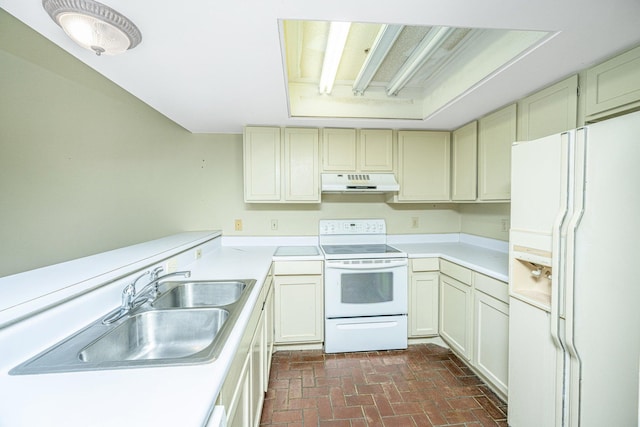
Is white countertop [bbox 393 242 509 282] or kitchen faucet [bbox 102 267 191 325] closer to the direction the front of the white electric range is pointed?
the kitchen faucet

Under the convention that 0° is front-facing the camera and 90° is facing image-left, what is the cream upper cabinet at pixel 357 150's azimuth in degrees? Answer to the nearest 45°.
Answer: approximately 0°

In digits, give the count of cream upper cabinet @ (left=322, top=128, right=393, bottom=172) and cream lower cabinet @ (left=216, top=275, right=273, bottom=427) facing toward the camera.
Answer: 1

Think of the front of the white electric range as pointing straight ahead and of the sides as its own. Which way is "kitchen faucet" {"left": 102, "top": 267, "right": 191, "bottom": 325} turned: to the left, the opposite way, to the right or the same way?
to the left

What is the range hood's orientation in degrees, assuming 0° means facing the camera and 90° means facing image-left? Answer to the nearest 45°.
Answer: approximately 0°

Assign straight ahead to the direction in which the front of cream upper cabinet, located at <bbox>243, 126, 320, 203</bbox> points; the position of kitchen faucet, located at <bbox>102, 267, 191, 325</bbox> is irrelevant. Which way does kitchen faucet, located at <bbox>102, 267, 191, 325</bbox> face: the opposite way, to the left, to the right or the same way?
to the left

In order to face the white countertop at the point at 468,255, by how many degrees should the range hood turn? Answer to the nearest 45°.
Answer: approximately 90° to its left

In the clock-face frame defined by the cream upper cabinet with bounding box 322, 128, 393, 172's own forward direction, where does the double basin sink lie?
The double basin sink is roughly at 1 o'clock from the cream upper cabinet.

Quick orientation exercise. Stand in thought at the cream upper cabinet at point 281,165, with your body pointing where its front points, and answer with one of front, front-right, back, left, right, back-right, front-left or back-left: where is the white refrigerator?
front-left
